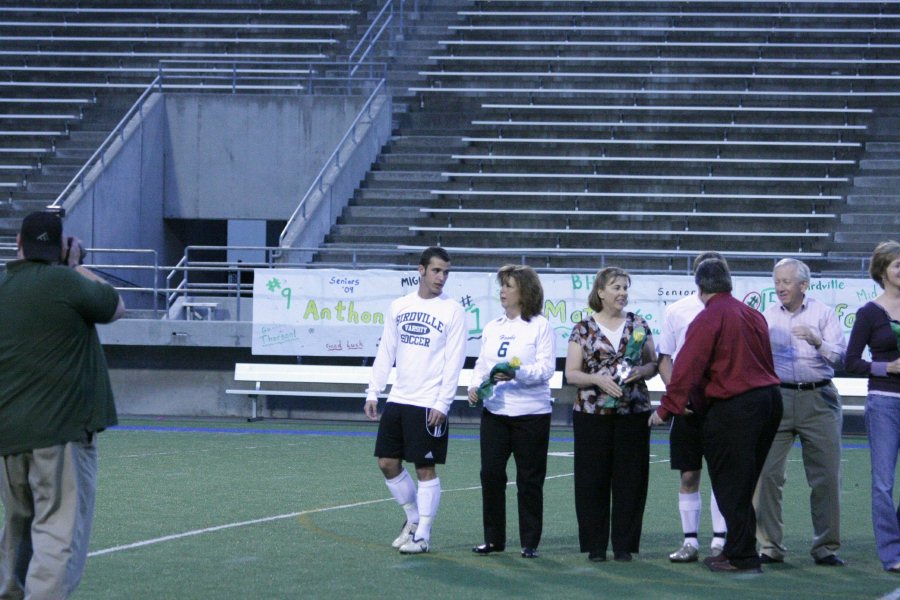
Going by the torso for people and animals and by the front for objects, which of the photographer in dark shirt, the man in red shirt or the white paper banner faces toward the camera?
the white paper banner

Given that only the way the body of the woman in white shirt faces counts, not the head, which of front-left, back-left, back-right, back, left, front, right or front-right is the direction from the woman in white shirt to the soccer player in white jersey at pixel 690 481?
back-left

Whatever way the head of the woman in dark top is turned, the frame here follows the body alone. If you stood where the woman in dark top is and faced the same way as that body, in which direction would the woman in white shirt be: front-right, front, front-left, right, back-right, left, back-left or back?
back-right

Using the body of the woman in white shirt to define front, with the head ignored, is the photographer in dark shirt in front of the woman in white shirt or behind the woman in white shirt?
in front

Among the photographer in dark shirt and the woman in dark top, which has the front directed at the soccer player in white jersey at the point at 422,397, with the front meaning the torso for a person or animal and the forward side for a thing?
the photographer in dark shirt

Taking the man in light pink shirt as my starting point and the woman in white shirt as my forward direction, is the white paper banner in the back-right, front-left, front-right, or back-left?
front-right

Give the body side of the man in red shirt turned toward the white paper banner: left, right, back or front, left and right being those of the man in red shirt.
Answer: front

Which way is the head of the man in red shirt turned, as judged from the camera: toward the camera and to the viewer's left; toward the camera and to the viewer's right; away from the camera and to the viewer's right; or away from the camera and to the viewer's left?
away from the camera and to the viewer's left

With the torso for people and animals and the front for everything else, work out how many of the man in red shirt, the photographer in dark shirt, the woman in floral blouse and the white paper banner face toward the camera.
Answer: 2

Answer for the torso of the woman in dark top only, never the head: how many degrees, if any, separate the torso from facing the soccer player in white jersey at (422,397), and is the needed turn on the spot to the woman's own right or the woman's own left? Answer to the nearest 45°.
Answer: approximately 135° to the woman's own right

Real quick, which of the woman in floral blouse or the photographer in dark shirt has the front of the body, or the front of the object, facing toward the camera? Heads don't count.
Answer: the woman in floral blouse

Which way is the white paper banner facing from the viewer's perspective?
toward the camera

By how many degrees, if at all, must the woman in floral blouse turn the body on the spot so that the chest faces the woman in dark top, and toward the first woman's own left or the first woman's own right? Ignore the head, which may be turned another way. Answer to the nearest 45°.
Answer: approximately 90° to the first woman's own left

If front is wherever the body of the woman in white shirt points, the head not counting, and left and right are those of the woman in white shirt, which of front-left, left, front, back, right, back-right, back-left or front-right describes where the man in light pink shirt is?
back-left

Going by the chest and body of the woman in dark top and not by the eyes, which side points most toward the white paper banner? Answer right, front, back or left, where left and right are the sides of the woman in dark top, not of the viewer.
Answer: back

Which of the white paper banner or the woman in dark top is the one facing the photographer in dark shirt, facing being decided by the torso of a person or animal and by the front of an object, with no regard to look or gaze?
the white paper banner

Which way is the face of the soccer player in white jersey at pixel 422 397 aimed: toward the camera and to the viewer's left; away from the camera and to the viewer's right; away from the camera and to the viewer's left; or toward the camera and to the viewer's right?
toward the camera and to the viewer's right

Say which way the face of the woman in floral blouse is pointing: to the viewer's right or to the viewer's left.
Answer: to the viewer's right

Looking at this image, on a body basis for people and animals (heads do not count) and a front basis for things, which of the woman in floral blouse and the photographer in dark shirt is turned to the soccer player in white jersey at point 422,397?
the photographer in dark shirt

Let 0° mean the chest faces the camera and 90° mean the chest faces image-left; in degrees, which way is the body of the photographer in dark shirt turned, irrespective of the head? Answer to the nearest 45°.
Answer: approximately 225°
